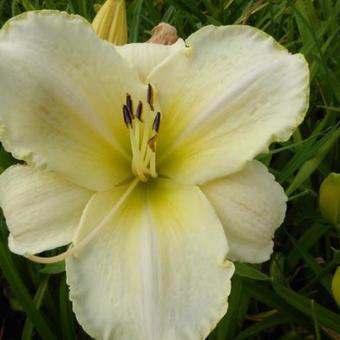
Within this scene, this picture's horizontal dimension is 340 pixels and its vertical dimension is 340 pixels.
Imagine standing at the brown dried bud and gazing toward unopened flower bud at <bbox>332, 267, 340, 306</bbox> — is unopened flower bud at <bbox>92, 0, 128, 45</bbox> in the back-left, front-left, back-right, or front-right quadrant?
back-right

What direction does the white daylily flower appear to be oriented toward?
toward the camera
